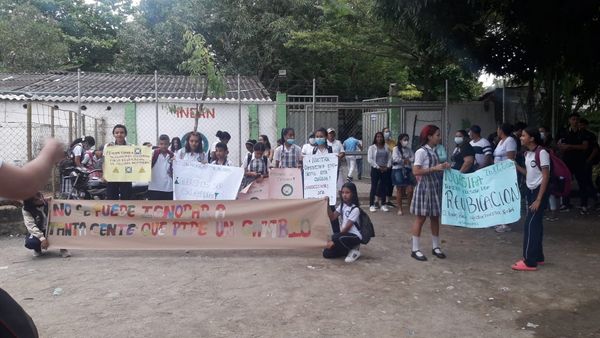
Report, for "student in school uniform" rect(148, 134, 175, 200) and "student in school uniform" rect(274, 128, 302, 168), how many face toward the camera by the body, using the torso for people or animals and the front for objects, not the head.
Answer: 2

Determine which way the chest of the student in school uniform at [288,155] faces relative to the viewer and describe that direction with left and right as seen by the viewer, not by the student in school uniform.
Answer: facing the viewer

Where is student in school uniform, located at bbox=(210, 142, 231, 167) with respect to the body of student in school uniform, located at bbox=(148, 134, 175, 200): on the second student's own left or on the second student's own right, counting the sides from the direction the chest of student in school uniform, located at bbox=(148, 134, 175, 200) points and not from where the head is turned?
on the second student's own left

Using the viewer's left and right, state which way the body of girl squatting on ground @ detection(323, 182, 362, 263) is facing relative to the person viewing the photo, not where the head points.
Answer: facing the viewer and to the left of the viewer

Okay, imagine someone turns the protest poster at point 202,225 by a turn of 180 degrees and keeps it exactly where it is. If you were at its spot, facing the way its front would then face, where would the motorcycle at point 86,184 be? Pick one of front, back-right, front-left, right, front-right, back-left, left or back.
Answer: front-left

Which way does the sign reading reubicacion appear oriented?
toward the camera

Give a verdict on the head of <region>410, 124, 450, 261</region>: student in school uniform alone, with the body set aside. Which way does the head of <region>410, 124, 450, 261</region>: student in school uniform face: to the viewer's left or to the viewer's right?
to the viewer's right

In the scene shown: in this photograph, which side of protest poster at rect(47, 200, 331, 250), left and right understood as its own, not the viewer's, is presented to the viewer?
front

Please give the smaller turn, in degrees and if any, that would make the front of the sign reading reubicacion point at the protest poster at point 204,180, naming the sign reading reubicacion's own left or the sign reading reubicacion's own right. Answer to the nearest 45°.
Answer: approximately 90° to the sign reading reubicacion's own right

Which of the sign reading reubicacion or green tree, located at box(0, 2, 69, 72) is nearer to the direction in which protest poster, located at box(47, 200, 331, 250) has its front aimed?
the sign reading reubicacion

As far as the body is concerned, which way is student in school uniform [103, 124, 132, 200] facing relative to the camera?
toward the camera
